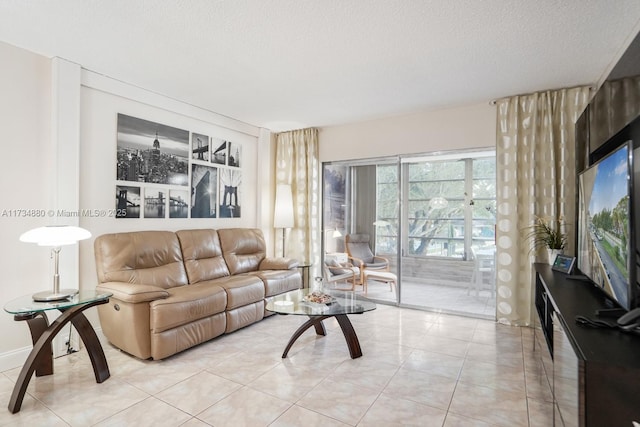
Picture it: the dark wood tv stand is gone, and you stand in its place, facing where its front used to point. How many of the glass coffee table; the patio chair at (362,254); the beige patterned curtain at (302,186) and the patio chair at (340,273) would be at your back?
0

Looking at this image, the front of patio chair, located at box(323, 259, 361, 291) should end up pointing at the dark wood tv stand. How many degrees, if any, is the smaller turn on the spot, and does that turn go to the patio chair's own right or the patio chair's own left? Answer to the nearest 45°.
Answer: approximately 45° to the patio chair's own right

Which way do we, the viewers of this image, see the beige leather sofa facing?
facing the viewer and to the right of the viewer

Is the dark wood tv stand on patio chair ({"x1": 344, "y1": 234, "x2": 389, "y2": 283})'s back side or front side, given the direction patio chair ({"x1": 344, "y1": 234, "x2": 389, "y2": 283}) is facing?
on the front side

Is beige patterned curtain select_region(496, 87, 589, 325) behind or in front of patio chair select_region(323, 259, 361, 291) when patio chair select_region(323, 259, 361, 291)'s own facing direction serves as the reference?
in front

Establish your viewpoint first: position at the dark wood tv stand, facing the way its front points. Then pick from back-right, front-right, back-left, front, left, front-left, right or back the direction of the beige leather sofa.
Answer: front

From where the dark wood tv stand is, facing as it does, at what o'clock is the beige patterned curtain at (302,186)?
The beige patterned curtain is roughly at 1 o'clock from the dark wood tv stand.

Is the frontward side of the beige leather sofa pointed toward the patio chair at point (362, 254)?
no

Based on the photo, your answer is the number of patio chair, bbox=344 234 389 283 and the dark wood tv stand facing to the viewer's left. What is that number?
1

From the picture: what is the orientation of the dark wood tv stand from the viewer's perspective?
to the viewer's left

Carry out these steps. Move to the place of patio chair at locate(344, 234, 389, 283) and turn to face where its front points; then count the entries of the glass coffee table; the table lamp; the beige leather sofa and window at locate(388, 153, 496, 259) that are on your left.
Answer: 1

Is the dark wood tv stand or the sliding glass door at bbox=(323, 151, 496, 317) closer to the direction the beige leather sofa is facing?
the dark wood tv stand

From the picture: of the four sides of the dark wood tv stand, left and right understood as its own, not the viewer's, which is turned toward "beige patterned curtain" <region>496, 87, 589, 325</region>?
right

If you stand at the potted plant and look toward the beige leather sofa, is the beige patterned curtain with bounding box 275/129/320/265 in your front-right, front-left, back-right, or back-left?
front-right

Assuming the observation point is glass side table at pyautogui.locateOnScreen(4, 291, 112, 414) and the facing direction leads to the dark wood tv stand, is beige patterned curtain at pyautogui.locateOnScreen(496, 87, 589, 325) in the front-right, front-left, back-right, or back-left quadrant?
front-left

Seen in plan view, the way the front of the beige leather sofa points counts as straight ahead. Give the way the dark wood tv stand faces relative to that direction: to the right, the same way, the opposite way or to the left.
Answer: the opposite way

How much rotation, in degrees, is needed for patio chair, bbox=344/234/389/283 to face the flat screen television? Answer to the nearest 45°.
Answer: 0° — it already faces it

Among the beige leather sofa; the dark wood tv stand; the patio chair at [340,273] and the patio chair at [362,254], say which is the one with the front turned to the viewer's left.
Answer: the dark wood tv stand

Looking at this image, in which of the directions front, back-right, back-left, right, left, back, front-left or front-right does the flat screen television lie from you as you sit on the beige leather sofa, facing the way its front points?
front
